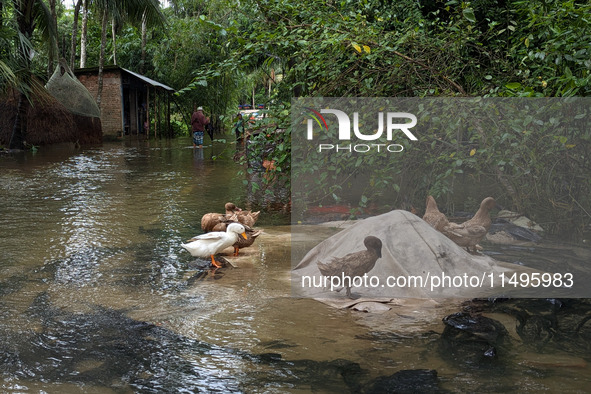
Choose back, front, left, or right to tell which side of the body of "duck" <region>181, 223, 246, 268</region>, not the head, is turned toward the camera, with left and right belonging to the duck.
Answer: right

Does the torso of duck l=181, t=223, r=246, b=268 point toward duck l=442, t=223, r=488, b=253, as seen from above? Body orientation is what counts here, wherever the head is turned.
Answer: yes

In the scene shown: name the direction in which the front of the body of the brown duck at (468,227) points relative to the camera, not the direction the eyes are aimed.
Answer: to the viewer's right

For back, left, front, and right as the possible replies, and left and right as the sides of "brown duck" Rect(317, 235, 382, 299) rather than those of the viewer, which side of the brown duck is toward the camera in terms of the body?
right

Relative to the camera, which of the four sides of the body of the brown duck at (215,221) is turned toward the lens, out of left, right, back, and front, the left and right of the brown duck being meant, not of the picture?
right

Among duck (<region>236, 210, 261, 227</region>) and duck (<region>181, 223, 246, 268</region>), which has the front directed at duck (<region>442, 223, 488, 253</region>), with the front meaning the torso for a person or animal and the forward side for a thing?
duck (<region>181, 223, 246, 268</region>)
